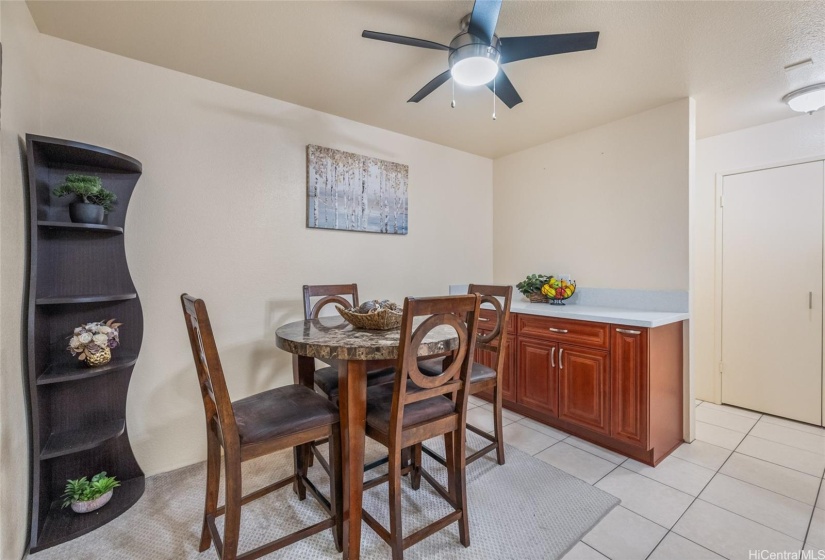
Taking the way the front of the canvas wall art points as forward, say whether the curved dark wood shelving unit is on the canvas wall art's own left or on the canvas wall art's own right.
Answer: on the canvas wall art's own right

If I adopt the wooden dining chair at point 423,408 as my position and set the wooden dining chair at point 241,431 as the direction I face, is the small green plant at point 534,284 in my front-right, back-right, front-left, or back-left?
back-right

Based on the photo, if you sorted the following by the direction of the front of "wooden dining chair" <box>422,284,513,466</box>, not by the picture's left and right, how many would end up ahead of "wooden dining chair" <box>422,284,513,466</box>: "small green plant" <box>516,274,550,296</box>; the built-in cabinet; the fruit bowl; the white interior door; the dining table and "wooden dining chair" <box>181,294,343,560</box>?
2

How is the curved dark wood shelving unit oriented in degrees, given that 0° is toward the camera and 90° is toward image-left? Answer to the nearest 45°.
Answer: approximately 315°

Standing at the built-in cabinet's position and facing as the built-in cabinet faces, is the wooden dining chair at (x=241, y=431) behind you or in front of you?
in front

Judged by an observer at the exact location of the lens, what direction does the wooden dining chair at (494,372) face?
facing the viewer and to the left of the viewer

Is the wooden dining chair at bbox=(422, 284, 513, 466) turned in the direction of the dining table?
yes

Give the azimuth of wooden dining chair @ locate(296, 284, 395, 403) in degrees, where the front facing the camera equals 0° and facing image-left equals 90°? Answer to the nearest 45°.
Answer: approximately 315°

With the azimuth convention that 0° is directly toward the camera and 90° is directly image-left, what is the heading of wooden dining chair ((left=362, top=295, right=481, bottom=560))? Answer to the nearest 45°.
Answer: approximately 135°

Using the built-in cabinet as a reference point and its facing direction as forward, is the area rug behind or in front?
in front

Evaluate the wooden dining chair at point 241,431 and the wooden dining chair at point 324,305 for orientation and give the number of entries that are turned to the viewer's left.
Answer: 0

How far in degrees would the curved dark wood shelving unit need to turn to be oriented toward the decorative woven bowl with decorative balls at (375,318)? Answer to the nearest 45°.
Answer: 0° — it already faces it
